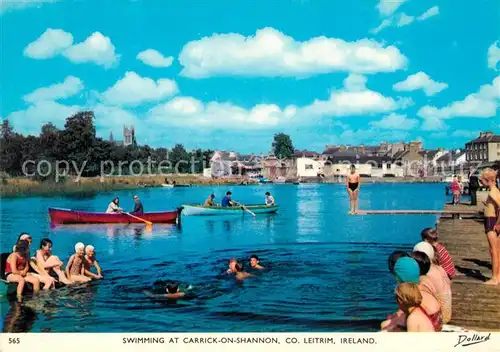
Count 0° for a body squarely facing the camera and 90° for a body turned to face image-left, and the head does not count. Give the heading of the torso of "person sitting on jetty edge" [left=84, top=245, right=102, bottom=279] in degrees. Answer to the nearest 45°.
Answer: approximately 315°

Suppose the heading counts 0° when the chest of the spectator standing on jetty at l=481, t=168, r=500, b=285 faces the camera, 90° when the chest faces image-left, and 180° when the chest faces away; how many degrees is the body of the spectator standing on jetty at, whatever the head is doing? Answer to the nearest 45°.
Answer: approximately 90°

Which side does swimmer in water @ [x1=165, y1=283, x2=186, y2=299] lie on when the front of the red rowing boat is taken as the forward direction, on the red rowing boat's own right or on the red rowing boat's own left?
on the red rowing boat's own left

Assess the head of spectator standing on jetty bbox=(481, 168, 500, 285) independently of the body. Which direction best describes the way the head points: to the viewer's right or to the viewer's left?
to the viewer's left

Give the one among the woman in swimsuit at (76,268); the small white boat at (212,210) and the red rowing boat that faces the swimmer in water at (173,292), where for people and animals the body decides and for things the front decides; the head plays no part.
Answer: the woman in swimsuit

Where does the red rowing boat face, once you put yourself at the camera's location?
facing to the left of the viewer

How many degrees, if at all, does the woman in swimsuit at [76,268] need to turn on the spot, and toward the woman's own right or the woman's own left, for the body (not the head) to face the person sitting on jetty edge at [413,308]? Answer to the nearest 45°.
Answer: approximately 45° to the woman's own right

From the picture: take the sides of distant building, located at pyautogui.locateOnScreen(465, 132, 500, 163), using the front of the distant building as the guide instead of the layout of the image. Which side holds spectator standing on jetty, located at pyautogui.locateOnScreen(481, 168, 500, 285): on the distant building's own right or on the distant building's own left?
on the distant building's own left

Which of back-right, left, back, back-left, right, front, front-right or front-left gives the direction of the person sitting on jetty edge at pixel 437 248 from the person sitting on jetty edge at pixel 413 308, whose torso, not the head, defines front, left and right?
front-right

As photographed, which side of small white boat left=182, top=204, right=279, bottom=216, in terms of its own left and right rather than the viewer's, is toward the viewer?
left

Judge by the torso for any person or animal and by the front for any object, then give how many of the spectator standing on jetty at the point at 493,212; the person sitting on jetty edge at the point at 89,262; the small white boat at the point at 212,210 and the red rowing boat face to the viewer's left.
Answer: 3
